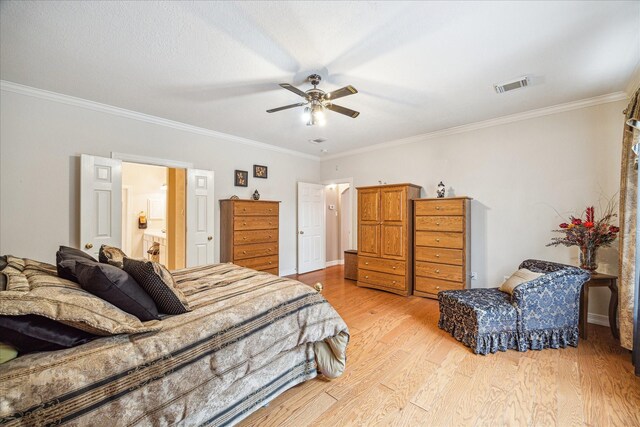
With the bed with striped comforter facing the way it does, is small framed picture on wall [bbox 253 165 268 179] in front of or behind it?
in front

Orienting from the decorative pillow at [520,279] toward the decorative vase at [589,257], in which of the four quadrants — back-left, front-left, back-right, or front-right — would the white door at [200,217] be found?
back-left

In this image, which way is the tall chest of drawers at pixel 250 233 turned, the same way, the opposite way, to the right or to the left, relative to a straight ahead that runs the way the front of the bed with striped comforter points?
to the right

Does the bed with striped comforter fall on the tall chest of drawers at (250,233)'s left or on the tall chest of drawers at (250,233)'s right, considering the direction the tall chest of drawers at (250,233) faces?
on its right

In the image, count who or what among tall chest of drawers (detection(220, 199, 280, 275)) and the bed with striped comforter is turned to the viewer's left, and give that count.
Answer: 0

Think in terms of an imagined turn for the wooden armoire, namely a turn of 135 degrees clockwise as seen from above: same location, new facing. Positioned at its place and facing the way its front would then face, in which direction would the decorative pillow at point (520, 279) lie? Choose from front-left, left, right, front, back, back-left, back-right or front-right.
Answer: back-right

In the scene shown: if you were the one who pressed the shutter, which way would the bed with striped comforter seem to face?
facing away from the viewer and to the right of the viewer

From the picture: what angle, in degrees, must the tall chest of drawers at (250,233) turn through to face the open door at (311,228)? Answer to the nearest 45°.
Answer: approximately 90° to its left

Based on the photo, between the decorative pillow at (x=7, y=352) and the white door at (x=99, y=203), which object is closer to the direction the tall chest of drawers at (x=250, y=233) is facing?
the decorative pillow

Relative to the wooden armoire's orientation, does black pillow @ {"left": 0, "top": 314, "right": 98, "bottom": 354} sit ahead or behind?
ahead

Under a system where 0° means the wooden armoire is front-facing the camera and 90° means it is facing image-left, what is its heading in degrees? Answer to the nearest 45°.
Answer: approximately 45°

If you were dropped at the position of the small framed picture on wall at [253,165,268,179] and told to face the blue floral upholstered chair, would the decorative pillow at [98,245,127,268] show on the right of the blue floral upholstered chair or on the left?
right

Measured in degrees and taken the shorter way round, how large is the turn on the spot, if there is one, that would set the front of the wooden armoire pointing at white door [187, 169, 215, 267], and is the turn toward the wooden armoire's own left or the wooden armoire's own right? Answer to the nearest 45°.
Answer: approximately 45° to the wooden armoire's own right

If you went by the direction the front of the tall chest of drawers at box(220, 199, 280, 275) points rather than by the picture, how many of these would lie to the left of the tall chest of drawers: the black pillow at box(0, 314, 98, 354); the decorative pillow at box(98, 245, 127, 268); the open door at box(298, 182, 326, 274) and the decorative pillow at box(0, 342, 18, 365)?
1

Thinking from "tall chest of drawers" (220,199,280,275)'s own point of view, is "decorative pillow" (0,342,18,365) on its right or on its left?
on its right

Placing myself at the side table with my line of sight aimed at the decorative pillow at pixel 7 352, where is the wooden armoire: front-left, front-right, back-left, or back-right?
front-right
